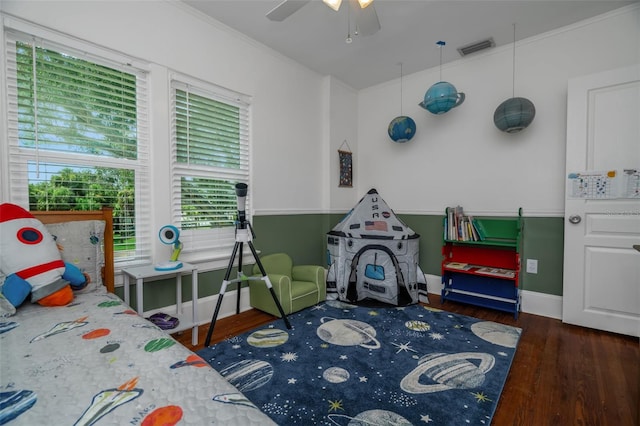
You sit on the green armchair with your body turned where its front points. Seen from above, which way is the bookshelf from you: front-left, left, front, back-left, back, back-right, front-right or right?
front-left

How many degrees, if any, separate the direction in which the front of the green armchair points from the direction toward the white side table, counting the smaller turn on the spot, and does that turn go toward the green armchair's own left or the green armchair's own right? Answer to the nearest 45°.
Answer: approximately 90° to the green armchair's own right

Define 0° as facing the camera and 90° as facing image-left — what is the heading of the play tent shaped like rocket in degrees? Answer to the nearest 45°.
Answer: approximately 0°

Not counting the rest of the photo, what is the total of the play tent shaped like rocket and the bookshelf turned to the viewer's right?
0

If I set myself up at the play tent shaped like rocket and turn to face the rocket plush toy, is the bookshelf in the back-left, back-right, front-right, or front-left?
back-left

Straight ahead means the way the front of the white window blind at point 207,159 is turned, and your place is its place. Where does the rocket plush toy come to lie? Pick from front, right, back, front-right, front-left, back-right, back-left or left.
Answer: right

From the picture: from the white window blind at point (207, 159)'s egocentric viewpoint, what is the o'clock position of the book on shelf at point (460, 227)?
The book on shelf is roughly at 11 o'clock from the white window blind.

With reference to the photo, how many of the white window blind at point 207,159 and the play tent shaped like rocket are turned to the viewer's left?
0
